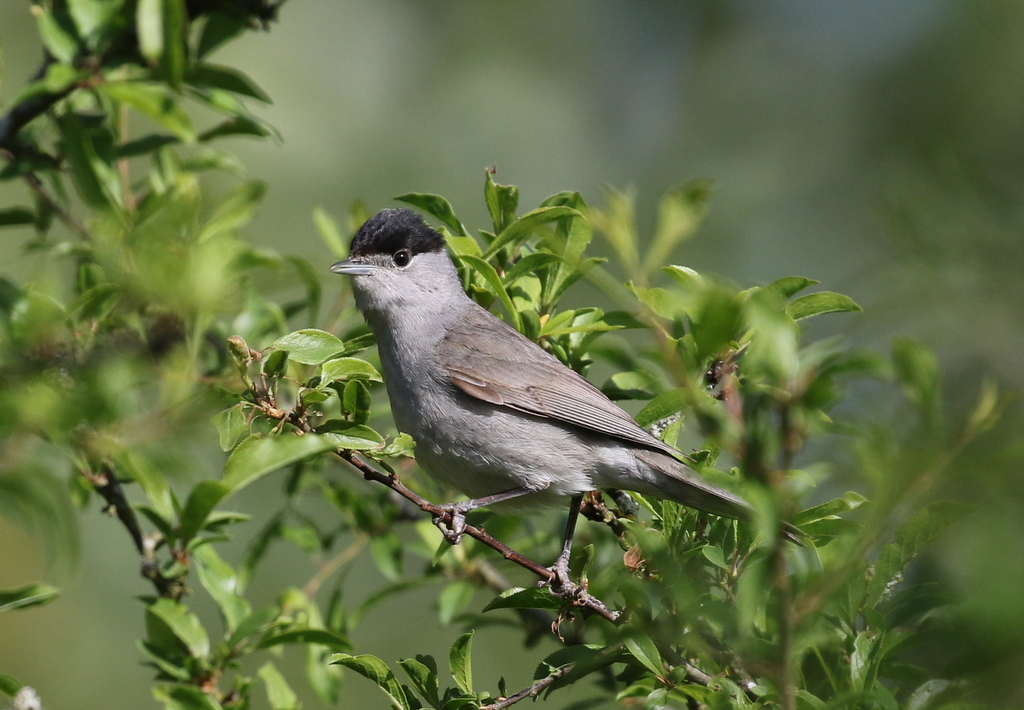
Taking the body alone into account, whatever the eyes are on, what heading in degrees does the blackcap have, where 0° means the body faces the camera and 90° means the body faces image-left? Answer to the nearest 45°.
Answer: approximately 90°
